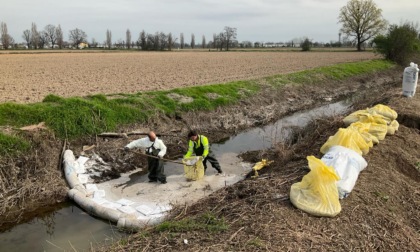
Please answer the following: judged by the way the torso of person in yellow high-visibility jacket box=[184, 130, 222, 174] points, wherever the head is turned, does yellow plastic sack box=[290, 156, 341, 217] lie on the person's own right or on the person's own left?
on the person's own left

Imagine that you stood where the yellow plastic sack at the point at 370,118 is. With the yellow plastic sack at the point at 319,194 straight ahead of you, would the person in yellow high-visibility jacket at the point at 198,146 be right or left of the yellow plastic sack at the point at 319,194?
right

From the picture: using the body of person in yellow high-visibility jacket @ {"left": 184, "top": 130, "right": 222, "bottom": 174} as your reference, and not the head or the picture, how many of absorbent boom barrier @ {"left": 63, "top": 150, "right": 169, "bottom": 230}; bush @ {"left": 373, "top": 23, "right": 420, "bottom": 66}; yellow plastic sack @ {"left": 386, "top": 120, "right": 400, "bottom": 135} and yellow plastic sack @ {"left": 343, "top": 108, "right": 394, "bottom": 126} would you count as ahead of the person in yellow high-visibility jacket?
1

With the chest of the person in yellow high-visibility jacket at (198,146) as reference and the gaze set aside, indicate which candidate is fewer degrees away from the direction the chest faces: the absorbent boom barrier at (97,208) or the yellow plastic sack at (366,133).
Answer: the absorbent boom barrier

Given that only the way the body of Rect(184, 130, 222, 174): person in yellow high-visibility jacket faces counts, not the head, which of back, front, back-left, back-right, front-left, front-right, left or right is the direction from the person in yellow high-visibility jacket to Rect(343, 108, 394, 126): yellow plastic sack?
back-left

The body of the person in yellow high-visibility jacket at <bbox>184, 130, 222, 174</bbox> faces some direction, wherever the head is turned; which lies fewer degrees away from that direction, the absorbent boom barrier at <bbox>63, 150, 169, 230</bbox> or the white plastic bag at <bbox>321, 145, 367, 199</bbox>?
the absorbent boom barrier

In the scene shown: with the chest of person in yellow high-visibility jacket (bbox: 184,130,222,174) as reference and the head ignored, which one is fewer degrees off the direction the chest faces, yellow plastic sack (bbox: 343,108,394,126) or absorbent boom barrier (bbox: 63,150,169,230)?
the absorbent boom barrier

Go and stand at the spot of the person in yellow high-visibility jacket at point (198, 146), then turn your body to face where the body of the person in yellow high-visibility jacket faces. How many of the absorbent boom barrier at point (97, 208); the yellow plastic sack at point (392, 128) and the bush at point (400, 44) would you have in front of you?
1

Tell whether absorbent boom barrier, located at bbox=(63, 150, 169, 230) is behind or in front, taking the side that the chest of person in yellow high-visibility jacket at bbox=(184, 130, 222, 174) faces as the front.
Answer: in front

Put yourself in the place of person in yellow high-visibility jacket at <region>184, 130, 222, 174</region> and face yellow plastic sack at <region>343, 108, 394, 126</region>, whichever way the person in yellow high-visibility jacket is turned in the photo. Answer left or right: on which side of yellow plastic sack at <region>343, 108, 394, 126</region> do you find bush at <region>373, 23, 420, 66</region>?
left

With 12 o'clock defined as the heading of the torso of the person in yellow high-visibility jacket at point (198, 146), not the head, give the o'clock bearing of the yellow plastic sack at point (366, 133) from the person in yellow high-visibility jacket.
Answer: The yellow plastic sack is roughly at 8 o'clock from the person in yellow high-visibility jacket.

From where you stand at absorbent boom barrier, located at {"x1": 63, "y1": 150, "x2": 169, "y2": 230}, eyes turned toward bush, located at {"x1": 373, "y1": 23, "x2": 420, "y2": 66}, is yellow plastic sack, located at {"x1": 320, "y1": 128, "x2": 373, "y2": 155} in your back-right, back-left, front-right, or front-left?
front-right

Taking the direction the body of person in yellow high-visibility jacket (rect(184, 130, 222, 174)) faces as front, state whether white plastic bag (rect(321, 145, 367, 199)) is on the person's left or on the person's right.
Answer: on the person's left

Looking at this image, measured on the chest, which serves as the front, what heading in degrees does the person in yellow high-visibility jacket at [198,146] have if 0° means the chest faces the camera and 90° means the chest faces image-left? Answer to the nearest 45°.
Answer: approximately 45°
